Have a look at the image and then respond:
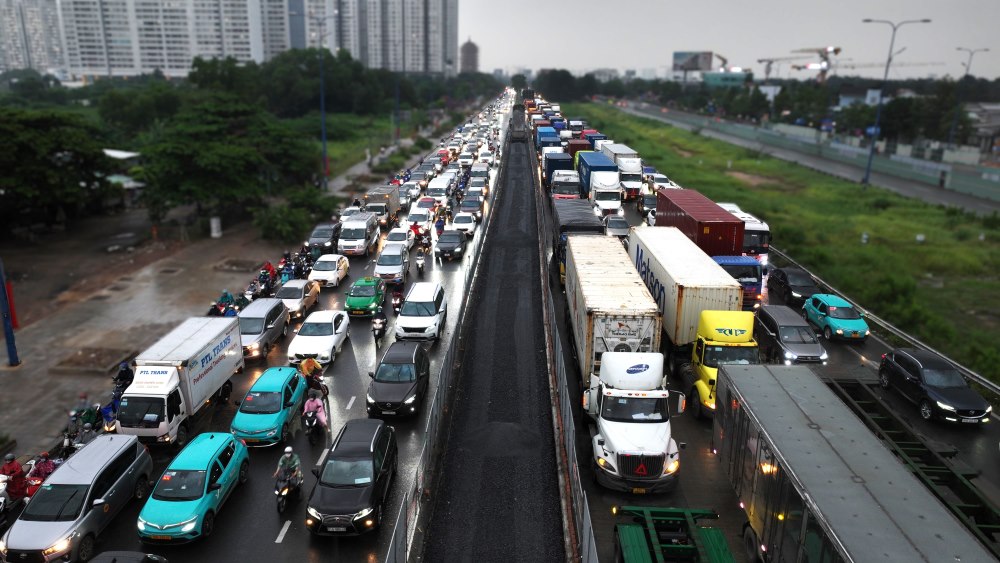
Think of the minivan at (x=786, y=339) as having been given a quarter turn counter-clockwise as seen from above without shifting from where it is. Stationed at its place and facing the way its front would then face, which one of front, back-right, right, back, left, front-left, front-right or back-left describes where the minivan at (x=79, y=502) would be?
back

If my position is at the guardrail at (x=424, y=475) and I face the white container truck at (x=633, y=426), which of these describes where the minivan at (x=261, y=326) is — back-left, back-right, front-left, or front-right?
back-left

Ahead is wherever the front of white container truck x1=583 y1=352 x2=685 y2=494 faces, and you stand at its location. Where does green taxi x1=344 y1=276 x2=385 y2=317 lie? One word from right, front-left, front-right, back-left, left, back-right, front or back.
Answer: back-right

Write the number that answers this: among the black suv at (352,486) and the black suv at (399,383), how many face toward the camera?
2

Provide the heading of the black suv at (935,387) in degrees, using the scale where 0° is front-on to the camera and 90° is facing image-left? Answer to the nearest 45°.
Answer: approximately 315°

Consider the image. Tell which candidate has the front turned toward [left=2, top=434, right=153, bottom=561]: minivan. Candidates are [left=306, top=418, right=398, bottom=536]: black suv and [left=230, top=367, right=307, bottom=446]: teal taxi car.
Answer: the teal taxi car

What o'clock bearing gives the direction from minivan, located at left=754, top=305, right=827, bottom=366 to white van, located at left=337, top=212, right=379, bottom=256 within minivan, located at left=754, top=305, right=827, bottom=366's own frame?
The white van is roughly at 5 o'clock from the minivan.

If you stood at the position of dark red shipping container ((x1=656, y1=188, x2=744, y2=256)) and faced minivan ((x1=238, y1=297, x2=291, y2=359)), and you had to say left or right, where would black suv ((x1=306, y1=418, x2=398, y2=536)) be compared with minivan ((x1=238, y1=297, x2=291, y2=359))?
left

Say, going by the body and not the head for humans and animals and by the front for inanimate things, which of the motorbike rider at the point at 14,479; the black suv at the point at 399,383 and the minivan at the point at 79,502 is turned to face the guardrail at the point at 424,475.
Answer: the black suv

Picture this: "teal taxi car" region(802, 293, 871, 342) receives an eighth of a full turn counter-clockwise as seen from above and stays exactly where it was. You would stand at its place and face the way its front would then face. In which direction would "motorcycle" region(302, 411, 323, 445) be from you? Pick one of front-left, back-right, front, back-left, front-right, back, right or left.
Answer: back-right

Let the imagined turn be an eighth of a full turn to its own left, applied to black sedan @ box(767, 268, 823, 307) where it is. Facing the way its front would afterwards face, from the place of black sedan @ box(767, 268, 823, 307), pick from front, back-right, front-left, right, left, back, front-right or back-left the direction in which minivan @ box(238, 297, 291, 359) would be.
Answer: back-right
